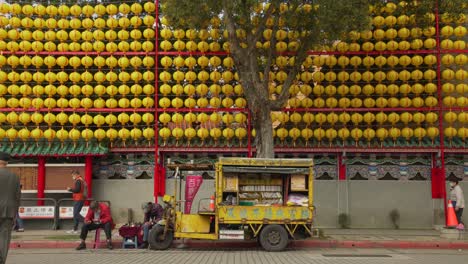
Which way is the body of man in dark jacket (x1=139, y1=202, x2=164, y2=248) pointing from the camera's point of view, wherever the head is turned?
to the viewer's left

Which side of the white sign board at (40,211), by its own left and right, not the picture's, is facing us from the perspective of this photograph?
front

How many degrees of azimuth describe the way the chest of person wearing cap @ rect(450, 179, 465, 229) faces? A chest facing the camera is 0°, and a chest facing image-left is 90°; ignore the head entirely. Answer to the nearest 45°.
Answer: approximately 90°

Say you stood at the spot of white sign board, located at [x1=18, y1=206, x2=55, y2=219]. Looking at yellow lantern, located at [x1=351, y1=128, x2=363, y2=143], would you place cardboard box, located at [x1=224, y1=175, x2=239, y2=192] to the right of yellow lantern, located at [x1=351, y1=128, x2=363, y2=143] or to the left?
right

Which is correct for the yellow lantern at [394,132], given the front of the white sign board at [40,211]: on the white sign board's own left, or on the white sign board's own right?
on the white sign board's own left

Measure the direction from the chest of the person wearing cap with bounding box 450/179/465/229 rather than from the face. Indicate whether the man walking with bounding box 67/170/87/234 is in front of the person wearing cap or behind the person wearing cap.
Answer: in front

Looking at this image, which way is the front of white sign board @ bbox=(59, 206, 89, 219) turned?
toward the camera

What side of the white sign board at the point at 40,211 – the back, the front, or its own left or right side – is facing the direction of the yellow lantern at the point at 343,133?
left

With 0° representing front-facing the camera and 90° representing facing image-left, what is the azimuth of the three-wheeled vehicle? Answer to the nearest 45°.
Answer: approximately 90°
